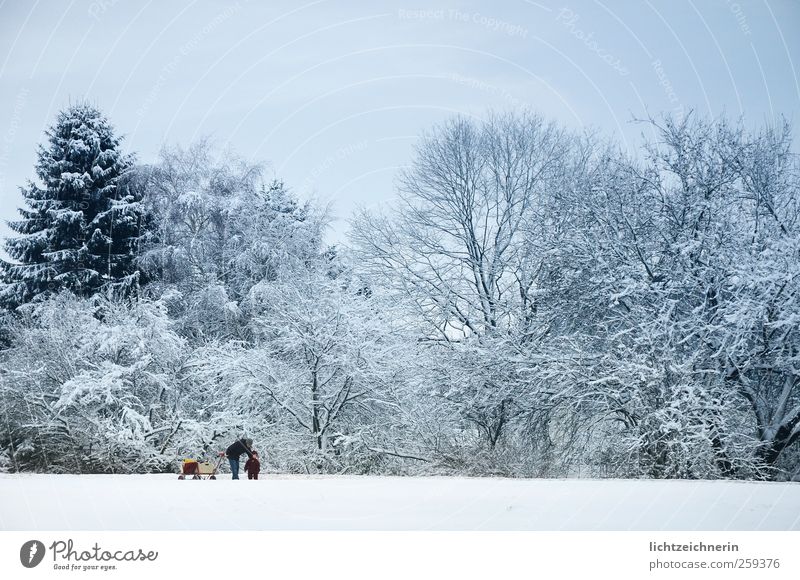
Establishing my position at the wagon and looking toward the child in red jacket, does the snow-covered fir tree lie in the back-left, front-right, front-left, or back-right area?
back-left

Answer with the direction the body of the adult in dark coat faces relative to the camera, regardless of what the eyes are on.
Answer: to the viewer's right

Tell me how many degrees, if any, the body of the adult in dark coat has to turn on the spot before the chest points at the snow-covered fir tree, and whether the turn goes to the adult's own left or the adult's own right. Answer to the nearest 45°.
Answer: approximately 135° to the adult's own left

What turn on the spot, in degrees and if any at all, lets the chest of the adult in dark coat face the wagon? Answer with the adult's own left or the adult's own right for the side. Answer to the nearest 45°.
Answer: approximately 135° to the adult's own left
